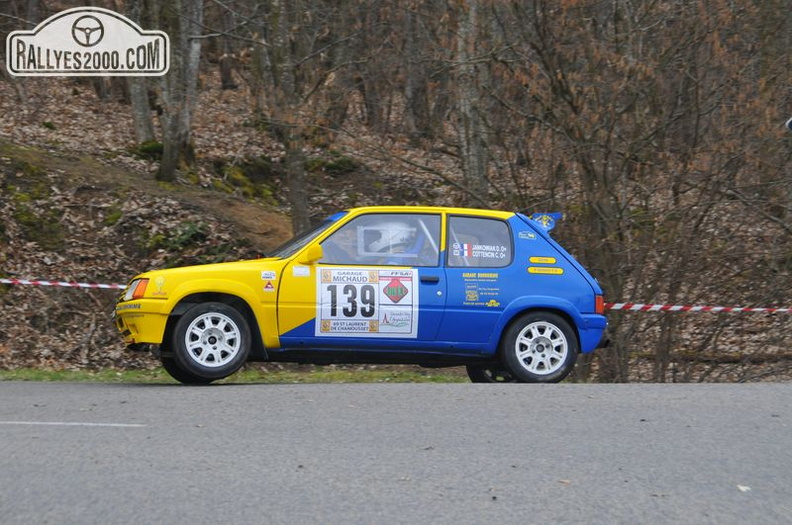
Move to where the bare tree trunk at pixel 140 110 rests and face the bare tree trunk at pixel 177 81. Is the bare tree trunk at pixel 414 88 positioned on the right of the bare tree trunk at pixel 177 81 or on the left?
left

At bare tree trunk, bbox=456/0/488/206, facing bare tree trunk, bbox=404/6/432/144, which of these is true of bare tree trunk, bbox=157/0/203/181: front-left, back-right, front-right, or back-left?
front-left

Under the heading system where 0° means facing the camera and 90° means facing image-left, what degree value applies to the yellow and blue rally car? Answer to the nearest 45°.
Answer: approximately 90°

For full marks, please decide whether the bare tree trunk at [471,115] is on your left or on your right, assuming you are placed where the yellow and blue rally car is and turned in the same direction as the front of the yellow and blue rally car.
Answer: on your right

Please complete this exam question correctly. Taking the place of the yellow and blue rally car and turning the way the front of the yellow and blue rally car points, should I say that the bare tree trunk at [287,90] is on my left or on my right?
on my right

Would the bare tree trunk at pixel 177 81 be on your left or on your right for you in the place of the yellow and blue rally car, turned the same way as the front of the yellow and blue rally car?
on your right

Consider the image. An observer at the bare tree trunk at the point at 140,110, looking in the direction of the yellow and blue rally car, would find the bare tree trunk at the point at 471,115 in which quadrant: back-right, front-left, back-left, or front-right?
front-left

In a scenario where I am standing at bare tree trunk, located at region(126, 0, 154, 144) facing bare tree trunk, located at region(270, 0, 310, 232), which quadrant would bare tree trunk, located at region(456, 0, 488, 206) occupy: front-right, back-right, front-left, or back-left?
front-left

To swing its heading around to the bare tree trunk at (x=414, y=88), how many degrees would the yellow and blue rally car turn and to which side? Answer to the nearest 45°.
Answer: approximately 90° to its right
